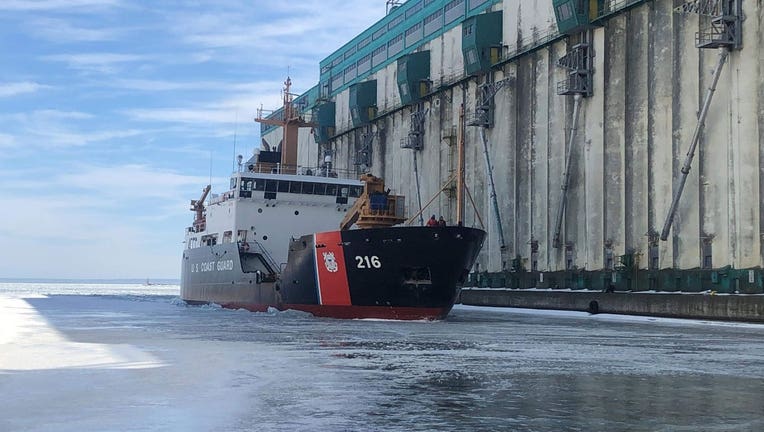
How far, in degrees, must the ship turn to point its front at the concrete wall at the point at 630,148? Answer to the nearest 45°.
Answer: approximately 45° to its left

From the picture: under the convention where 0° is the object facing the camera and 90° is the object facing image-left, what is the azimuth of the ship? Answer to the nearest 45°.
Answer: approximately 315°

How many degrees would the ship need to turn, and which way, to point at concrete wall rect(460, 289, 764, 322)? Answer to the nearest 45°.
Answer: approximately 45° to its left
